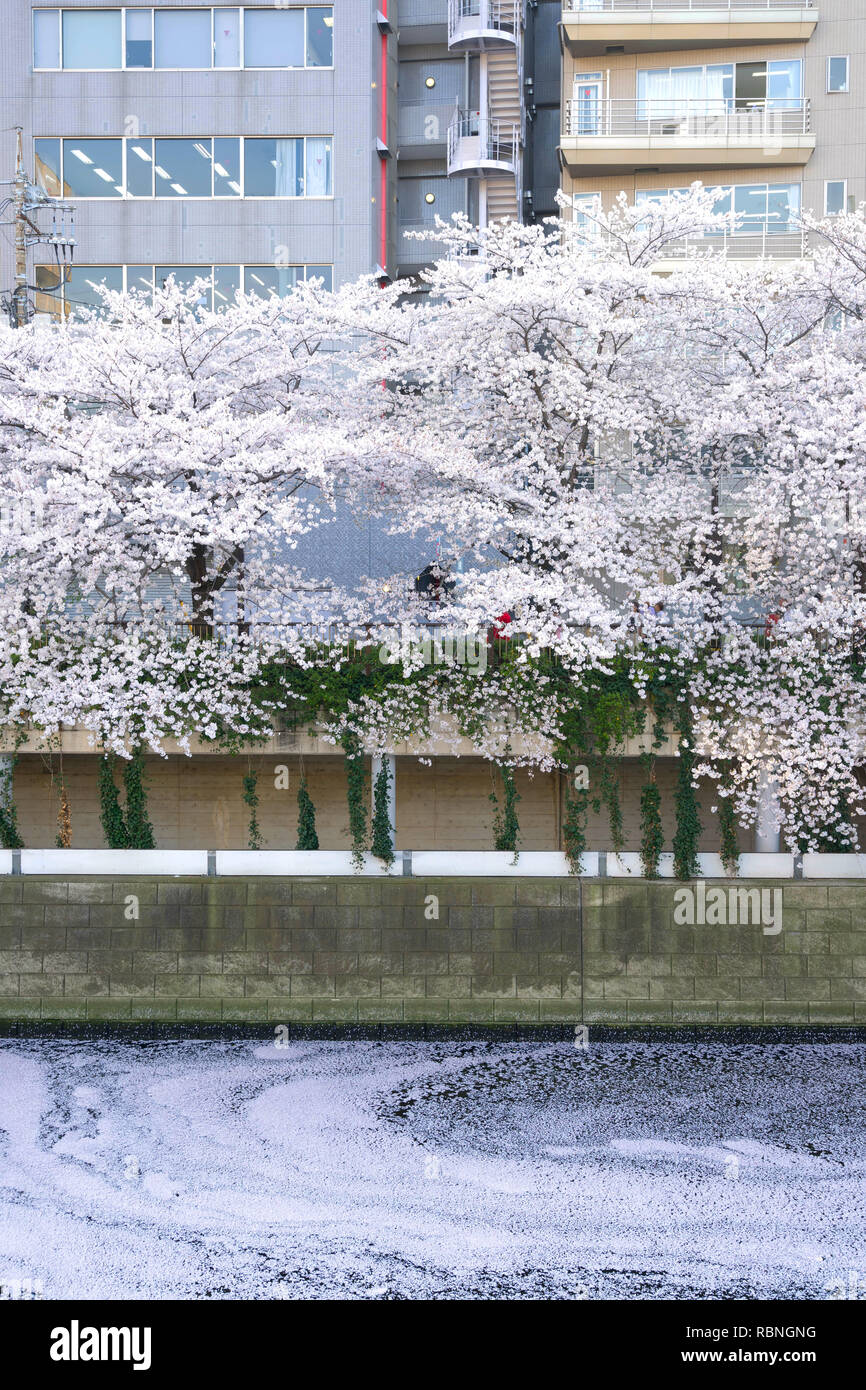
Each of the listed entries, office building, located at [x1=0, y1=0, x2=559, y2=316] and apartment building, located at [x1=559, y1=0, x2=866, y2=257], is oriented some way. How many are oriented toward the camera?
2

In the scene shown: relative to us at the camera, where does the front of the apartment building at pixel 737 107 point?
facing the viewer

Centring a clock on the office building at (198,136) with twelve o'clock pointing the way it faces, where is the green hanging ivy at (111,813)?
The green hanging ivy is roughly at 12 o'clock from the office building.

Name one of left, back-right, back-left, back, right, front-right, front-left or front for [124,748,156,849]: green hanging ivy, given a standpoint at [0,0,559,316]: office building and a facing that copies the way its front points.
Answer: front

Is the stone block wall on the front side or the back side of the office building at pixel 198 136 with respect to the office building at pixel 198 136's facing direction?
on the front side

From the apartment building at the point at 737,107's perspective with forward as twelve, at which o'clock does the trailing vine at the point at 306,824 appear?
The trailing vine is roughly at 1 o'clock from the apartment building.

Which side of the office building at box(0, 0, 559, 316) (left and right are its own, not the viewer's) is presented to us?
front

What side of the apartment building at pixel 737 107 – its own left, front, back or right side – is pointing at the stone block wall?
front
